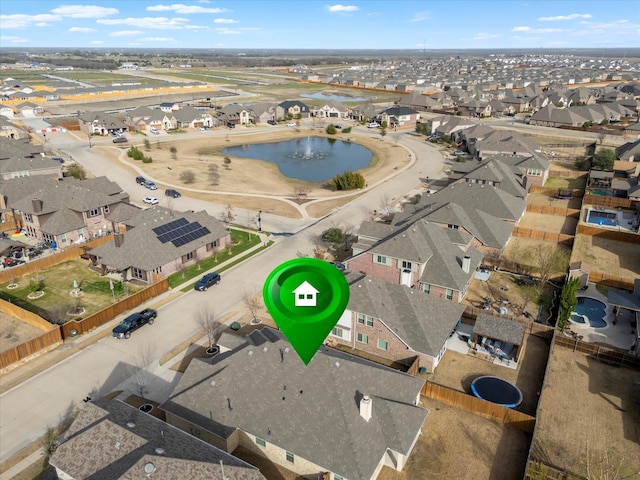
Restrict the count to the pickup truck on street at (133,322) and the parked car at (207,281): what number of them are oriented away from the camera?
0

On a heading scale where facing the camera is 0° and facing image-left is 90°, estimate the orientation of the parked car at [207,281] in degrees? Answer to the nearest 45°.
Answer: approximately 45°

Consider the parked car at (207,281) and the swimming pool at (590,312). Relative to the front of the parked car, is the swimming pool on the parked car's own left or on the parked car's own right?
on the parked car's own left

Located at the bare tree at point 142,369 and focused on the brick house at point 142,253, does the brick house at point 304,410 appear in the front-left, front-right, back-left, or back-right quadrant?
back-right

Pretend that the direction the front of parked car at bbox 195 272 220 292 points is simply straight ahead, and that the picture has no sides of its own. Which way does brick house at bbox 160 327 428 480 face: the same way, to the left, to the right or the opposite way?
to the right

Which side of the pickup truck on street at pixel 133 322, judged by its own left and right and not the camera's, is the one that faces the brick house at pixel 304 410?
left

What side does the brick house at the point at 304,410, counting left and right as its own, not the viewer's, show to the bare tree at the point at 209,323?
front

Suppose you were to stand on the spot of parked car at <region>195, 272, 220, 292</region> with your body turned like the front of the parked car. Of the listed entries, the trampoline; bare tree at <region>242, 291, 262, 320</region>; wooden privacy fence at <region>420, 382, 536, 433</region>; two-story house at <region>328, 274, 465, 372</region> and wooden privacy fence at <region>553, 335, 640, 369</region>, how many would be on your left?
5

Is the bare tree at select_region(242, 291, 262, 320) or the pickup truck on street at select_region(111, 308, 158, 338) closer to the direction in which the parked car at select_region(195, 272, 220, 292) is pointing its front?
the pickup truck on street

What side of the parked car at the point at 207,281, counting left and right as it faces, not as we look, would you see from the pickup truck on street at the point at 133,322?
front

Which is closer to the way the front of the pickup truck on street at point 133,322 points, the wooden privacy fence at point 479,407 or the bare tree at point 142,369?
the bare tree

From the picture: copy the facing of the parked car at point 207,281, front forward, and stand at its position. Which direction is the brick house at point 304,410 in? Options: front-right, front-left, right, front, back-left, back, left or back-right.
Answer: front-left

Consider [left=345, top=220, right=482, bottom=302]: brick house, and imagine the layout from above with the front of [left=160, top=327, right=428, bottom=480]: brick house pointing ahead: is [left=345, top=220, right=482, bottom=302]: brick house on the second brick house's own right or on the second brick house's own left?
on the second brick house's own right

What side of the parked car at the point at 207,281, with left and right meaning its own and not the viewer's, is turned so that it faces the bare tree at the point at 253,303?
left

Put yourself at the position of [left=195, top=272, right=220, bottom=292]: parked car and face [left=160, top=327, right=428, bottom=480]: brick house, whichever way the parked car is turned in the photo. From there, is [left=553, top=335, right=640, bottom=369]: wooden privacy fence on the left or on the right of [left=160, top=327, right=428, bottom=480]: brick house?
left
